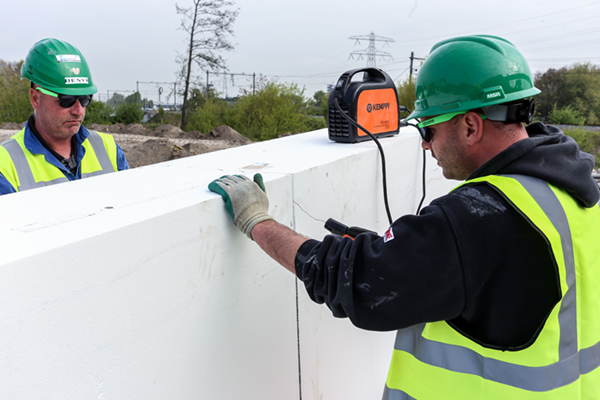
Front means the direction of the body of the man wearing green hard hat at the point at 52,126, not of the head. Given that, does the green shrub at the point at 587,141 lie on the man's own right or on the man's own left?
on the man's own left

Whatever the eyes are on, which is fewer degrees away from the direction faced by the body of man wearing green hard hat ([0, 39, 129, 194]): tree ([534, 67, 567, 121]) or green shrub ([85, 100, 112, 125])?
the tree

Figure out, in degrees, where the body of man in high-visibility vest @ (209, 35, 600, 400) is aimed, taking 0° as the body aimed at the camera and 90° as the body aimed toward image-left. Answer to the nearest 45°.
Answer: approximately 135°

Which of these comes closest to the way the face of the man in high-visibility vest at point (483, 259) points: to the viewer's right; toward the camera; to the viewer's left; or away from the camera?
to the viewer's left

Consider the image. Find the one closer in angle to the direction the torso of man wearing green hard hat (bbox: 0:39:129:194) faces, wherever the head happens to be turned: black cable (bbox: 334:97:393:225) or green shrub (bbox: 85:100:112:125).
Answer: the black cable

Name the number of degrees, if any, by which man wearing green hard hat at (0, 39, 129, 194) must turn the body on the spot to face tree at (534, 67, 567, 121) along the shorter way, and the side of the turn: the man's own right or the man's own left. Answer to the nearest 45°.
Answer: approximately 90° to the man's own left

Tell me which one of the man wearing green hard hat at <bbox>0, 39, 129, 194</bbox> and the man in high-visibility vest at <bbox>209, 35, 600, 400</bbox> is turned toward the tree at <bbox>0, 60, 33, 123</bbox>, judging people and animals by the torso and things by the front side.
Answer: the man in high-visibility vest

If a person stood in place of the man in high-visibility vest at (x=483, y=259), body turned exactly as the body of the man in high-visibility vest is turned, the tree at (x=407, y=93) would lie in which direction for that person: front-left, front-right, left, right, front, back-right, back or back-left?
front-right

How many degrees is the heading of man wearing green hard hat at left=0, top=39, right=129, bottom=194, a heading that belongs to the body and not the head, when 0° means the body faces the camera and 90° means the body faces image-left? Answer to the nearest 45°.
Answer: approximately 315°

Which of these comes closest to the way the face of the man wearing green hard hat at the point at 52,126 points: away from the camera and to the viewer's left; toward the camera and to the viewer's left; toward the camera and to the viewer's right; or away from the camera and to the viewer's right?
toward the camera and to the viewer's right

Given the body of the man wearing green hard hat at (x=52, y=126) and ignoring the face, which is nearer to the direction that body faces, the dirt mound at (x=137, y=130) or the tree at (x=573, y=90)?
the tree
